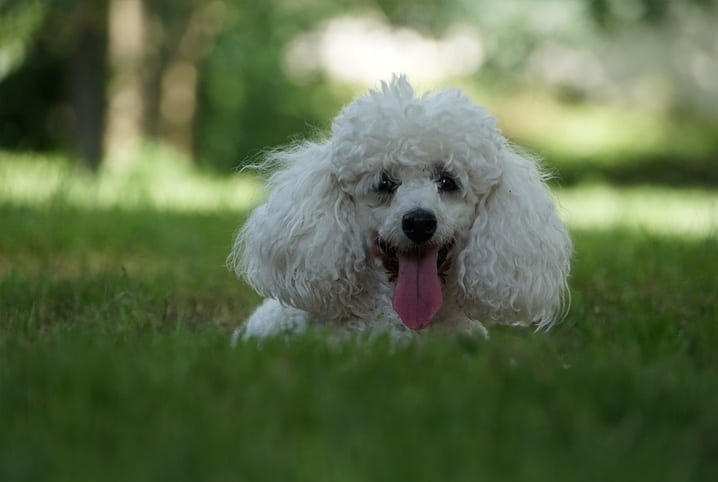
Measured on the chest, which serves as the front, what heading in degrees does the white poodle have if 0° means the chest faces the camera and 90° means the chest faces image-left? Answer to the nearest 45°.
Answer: approximately 0°

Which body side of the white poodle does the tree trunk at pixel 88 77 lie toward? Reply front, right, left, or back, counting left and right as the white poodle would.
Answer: back
